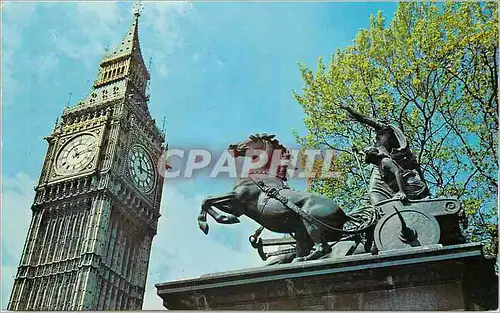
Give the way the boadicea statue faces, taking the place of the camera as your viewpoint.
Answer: facing to the left of the viewer

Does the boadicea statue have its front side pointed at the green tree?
no
